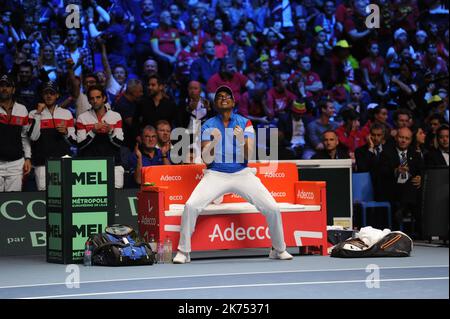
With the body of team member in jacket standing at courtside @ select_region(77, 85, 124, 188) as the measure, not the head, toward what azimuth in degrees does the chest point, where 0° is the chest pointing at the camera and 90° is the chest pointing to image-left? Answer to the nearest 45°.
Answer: approximately 0°

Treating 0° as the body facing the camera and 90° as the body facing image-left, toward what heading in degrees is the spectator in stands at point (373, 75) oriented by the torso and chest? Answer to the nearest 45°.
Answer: approximately 0°

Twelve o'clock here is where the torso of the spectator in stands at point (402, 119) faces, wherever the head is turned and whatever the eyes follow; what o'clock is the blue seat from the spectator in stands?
The blue seat is roughly at 1 o'clock from the spectator in stands.

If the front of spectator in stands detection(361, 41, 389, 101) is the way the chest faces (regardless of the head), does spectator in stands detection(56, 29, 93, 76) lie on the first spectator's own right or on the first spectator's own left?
on the first spectator's own right

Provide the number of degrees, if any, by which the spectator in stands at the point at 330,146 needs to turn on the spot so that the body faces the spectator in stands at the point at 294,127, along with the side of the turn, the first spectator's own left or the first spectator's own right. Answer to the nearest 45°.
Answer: approximately 135° to the first spectator's own right

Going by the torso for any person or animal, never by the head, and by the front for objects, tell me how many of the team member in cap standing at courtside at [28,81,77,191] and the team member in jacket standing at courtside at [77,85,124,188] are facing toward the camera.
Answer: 2
